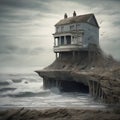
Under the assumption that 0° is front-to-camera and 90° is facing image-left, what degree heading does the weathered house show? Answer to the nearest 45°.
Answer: approximately 45°
